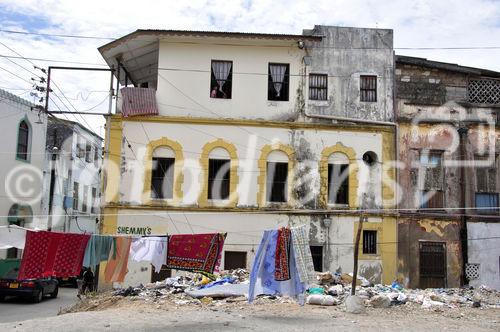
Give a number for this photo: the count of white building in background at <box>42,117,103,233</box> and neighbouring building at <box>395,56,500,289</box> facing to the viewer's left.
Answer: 0

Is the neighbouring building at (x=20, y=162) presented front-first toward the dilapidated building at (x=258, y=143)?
yes

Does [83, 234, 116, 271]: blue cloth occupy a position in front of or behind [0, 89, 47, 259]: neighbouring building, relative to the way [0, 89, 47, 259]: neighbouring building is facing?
in front

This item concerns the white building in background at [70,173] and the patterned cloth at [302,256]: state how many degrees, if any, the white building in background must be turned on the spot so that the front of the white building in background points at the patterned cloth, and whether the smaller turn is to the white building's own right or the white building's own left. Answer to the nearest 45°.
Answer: approximately 45° to the white building's own right

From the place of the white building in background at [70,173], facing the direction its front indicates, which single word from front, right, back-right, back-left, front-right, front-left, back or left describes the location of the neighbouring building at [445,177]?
front

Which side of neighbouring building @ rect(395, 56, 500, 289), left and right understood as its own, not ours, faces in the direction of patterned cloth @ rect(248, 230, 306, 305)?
front

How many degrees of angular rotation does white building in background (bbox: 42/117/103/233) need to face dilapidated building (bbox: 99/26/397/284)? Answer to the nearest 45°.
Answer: approximately 45° to its right

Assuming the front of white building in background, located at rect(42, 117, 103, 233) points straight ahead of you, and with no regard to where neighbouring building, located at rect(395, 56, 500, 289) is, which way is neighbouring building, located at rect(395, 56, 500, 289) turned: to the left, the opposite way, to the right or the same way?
to the right

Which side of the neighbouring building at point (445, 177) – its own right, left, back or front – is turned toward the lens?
front

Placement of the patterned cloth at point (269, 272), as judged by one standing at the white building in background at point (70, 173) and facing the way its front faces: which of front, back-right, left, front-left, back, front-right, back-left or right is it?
front-right

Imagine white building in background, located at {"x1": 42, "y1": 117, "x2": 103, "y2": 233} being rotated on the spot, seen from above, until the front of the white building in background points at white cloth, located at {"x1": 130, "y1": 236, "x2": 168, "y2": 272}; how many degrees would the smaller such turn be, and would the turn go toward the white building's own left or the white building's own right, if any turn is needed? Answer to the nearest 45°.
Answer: approximately 45° to the white building's own right

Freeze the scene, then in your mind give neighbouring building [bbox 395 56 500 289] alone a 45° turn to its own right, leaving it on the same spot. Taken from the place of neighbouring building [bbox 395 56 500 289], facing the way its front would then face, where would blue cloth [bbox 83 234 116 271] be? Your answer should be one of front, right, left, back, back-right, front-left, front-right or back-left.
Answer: front

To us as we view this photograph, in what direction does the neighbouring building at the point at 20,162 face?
facing the viewer and to the right of the viewer

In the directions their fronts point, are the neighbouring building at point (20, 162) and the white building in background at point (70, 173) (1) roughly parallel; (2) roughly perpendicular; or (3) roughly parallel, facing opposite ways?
roughly parallel

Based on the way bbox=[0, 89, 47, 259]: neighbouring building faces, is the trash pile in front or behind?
in front

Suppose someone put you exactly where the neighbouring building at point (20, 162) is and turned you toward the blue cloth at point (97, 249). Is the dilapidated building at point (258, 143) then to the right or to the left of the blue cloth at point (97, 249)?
left

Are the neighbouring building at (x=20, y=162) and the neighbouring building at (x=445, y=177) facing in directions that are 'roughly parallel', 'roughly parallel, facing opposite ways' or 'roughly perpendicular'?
roughly perpendicular

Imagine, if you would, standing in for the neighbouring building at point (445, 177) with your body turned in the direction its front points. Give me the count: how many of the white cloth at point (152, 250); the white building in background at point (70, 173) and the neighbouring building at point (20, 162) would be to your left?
0

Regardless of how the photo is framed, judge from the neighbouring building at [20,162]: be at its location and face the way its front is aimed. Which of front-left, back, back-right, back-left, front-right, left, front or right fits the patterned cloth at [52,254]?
front-right

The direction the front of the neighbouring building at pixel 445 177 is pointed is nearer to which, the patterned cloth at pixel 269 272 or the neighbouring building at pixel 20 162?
the patterned cloth
